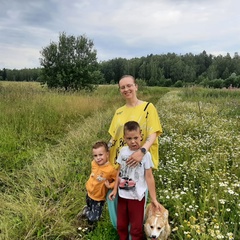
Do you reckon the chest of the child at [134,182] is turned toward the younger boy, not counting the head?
no

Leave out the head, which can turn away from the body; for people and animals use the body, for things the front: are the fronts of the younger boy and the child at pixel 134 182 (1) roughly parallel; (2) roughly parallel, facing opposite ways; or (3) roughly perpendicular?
roughly parallel

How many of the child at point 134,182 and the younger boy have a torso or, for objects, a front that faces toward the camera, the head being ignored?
2

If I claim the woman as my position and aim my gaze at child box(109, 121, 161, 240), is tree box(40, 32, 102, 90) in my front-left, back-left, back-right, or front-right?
back-right

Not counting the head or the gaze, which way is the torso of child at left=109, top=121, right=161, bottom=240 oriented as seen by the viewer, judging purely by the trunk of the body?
toward the camera

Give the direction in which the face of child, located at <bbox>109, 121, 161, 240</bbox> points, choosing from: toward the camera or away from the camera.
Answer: toward the camera

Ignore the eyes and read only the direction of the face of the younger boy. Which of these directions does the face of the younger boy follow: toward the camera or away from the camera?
toward the camera

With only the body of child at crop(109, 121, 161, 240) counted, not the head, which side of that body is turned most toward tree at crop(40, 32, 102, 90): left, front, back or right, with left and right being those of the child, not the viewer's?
back

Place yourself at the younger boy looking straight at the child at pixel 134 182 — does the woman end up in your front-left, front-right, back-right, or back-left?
front-left

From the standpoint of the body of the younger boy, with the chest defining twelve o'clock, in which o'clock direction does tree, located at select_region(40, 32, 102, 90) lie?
The tree is roughly at 6 o'clock from the younger boy.

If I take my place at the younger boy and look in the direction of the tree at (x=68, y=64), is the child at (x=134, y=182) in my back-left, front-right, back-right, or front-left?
back-right
